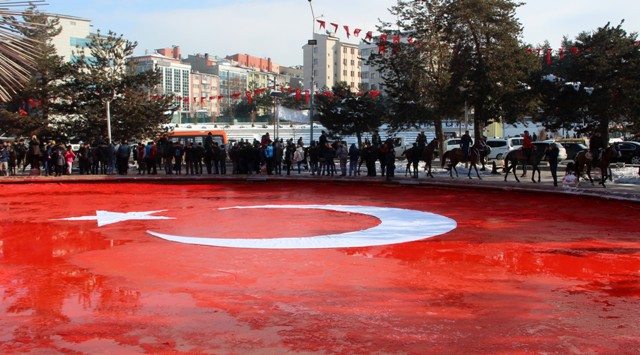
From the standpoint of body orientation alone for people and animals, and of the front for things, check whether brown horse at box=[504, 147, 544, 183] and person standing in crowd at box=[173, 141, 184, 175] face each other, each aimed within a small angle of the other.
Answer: no

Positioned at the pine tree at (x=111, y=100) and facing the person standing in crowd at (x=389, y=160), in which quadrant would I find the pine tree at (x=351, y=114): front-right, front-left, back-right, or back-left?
front-left

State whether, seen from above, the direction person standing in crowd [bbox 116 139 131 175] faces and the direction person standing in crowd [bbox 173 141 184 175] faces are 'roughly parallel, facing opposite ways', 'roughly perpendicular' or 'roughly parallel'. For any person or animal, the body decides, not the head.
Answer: roughly parallel
